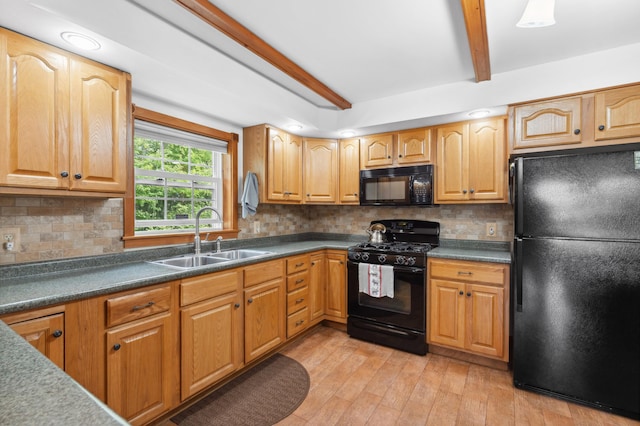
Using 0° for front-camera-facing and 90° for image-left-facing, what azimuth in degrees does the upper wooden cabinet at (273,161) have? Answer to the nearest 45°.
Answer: approximately 315°

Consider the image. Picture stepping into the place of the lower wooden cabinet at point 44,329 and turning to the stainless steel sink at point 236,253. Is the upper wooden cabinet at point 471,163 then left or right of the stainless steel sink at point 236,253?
right

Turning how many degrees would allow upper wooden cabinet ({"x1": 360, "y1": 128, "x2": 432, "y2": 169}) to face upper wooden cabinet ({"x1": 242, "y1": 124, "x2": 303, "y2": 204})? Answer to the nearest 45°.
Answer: approximately 90° to its right

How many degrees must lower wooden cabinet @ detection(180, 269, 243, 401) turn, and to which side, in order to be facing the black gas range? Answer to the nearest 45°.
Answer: approximately 45° to its left

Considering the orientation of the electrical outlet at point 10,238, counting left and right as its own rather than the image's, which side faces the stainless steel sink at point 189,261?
left
